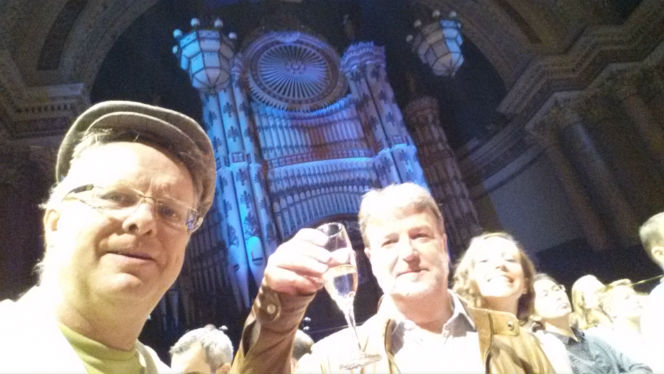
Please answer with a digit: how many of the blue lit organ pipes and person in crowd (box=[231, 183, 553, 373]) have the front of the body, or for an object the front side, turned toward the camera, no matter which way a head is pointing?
2

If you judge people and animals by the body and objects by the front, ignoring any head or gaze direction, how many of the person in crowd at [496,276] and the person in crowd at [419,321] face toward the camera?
2

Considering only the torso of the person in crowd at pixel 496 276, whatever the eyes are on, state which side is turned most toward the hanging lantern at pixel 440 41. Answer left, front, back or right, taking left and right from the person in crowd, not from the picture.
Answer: back

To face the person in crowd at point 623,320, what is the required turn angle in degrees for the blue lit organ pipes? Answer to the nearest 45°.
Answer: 0° — it already faces them

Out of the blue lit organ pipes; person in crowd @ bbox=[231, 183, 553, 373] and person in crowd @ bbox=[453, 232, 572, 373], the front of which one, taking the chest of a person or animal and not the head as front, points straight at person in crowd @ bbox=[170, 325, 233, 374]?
the blue lit organ pipes

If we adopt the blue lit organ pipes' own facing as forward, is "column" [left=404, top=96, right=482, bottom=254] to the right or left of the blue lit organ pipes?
on its left
